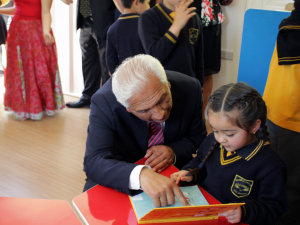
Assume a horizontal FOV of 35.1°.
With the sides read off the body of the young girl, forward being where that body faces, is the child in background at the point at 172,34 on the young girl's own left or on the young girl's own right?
on the young girl's own right

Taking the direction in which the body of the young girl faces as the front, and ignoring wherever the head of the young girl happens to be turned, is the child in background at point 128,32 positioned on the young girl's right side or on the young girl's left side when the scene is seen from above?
on the young girl's right side

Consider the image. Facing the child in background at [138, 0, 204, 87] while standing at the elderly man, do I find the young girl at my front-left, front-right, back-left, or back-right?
back-right

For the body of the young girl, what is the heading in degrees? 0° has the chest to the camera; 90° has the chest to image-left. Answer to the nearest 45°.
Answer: approximately 45°
